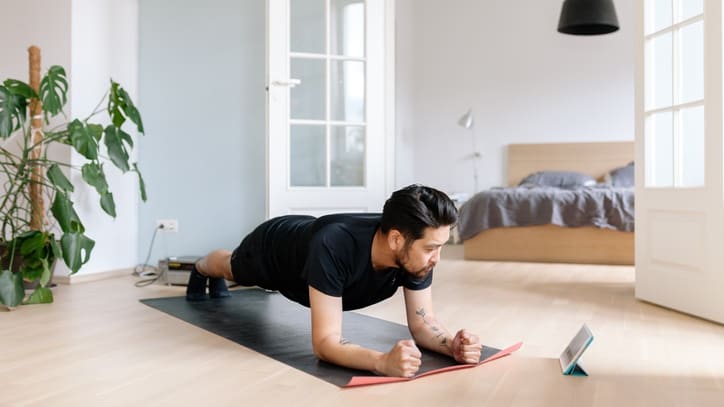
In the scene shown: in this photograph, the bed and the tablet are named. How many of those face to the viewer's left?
1

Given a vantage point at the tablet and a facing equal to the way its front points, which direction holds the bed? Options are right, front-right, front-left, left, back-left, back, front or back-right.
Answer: right

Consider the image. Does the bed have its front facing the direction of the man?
yes

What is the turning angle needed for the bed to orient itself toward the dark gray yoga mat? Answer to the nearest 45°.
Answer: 0° — it already faces it

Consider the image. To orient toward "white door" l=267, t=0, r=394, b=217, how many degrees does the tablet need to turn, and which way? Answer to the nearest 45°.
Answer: approximately 45° to its right

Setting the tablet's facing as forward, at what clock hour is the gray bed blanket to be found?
The gray bed blanket is roughly at 3 o'clock from the tablet.

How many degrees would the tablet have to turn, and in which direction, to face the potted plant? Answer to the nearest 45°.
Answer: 0° — it already faces it

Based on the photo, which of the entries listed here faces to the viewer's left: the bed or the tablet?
the tablet

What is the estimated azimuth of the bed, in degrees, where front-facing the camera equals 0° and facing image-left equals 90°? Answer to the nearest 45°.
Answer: approximately 0°

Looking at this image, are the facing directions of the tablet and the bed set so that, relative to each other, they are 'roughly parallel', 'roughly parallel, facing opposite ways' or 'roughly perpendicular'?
roughly perpendicular

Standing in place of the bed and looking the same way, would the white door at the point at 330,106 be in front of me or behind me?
in front

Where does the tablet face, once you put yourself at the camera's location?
facing to the left of the viewer

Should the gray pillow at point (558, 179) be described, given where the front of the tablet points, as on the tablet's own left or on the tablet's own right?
on the tablet's own right
